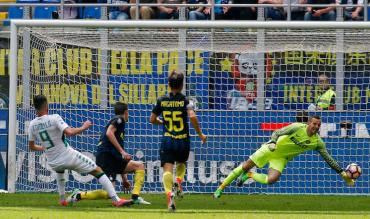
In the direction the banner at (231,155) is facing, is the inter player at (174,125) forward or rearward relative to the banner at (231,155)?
forward

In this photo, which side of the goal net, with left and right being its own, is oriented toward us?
front

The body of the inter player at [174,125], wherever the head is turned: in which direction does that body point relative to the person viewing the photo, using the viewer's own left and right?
facing away from the viewer

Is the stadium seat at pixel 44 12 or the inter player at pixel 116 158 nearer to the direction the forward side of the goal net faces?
the inter player

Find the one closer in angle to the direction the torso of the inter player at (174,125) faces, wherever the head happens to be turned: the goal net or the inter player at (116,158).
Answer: the goal net

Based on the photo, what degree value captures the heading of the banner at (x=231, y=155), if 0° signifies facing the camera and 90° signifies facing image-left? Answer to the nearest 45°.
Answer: approximately 0°

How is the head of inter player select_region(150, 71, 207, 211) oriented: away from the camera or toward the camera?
away from the camera
